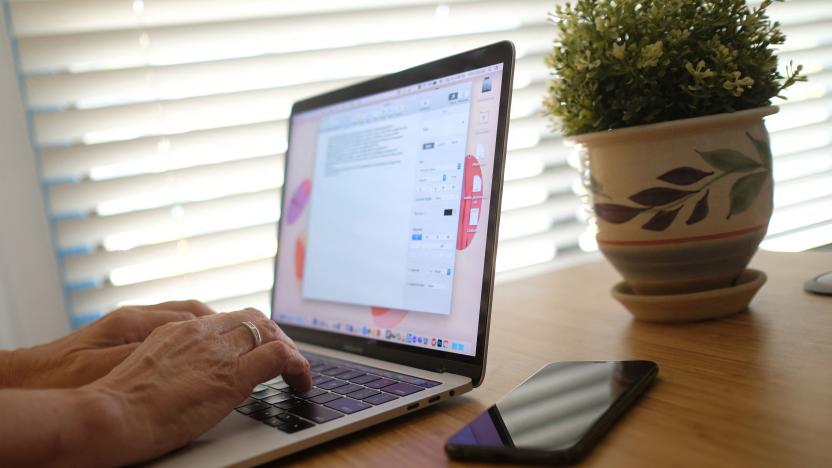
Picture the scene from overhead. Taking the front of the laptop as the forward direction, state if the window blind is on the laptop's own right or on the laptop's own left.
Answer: on the laptop's own right

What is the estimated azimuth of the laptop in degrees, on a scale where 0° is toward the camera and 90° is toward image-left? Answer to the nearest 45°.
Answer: approximately 45°
